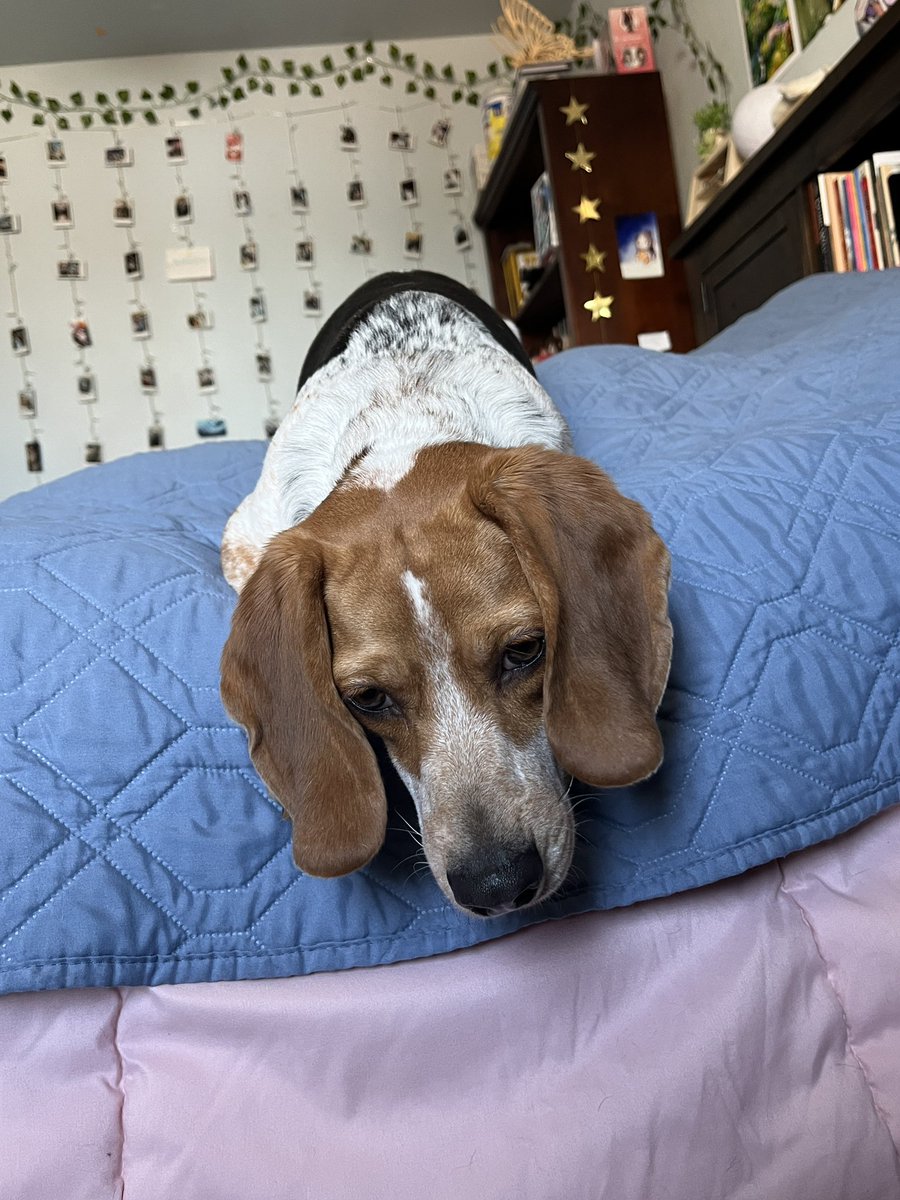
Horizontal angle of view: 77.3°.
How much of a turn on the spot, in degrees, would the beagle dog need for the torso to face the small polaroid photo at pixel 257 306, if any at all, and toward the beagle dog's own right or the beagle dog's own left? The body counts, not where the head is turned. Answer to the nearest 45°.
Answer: approximately 180°

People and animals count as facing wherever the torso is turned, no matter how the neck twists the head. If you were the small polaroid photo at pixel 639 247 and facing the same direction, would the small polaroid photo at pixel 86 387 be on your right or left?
on your right

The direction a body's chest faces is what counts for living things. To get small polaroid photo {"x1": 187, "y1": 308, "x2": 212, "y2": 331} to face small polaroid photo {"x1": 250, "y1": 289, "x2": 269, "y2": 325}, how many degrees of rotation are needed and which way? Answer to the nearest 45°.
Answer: approximately 90° to its left

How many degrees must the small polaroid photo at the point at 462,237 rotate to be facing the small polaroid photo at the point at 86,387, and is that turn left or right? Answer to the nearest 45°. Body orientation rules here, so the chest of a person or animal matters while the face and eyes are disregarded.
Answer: approximately 90° to its right

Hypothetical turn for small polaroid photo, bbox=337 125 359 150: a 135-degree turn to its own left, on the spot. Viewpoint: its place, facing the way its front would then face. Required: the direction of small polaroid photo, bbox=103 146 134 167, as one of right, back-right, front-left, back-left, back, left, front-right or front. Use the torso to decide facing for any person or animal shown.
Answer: back-left

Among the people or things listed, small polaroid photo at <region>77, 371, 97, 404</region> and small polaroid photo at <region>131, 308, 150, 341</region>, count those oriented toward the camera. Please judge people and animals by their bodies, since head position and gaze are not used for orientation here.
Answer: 2

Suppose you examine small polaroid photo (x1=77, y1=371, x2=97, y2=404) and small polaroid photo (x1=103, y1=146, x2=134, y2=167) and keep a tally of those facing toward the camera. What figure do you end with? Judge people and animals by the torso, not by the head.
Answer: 2
